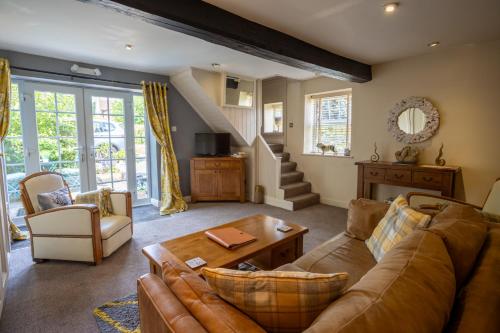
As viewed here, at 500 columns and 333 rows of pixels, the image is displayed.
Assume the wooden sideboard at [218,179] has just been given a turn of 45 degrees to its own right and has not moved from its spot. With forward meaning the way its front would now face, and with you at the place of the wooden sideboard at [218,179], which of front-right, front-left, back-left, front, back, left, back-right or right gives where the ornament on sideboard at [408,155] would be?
left

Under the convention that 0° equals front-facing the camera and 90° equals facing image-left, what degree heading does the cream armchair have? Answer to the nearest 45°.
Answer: approximately 315°

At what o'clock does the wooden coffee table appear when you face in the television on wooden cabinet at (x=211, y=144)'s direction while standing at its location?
The wooden coffee table is roughly at 12 o'clock from the television on wooden cabinet.

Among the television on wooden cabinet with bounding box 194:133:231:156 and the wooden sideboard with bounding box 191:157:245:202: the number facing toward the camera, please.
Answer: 2

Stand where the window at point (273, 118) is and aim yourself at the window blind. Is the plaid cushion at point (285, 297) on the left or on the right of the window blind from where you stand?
right

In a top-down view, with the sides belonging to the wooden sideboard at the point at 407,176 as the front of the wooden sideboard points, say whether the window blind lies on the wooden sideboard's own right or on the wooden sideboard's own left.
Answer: on the wooden sideboard's own right

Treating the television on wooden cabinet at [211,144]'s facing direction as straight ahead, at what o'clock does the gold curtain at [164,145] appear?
The gold curtain is roughly at 2 o'clock from the television on wooden cabinet.

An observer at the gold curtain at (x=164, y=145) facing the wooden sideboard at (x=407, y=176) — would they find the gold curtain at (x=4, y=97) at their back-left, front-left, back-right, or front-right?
back-right

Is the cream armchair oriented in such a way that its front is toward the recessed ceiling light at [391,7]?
yes

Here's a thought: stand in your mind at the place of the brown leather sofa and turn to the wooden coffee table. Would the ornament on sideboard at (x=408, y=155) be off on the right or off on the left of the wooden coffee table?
right

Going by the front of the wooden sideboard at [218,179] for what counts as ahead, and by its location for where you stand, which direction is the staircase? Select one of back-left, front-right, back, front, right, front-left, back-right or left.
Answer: left
